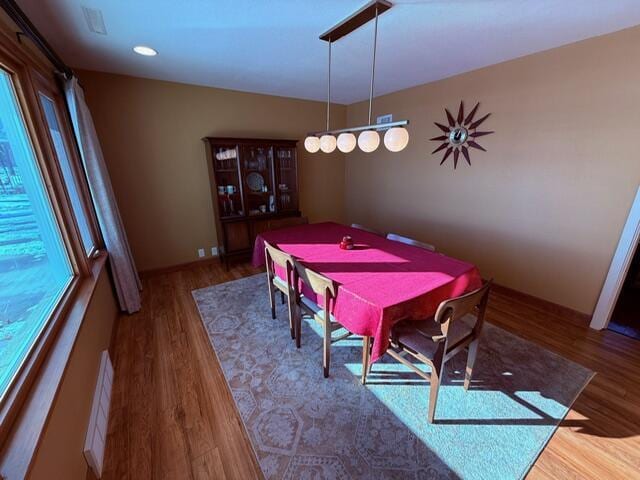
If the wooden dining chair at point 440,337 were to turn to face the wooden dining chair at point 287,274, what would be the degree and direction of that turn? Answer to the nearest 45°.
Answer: approximately 45° to its left

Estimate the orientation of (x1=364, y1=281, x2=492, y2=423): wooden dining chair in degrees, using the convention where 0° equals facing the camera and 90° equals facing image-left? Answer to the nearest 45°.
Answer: approximately 135°

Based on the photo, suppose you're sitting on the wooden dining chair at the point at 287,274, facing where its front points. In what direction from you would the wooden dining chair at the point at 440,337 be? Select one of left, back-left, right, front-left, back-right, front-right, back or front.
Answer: right

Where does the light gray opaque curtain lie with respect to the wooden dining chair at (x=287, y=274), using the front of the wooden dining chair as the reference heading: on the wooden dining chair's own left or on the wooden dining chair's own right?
on the wooden dining chair's own left

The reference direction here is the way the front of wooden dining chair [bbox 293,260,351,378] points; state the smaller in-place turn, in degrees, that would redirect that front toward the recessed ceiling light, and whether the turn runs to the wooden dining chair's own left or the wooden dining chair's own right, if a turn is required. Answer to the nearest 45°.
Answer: approximately 90° to the wooden dining chair's own left

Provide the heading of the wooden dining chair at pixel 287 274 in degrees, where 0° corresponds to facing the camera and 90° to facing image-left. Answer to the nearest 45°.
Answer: approximately 225°

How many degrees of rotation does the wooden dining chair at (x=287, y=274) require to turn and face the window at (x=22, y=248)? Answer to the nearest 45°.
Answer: approximately 135° to its left

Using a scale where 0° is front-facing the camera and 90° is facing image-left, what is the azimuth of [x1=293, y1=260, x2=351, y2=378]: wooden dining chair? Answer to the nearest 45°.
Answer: approximately 225°

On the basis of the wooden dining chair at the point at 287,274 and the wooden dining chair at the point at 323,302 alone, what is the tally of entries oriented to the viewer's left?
0

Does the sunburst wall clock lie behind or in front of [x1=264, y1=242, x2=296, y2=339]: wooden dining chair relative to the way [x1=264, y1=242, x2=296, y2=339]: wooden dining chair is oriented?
in front

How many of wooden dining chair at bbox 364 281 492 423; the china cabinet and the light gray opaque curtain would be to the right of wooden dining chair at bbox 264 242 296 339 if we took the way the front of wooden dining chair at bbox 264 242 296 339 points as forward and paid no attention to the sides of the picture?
1

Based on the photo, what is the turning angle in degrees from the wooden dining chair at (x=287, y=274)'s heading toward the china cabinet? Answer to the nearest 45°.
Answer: approximately 45° to its left
